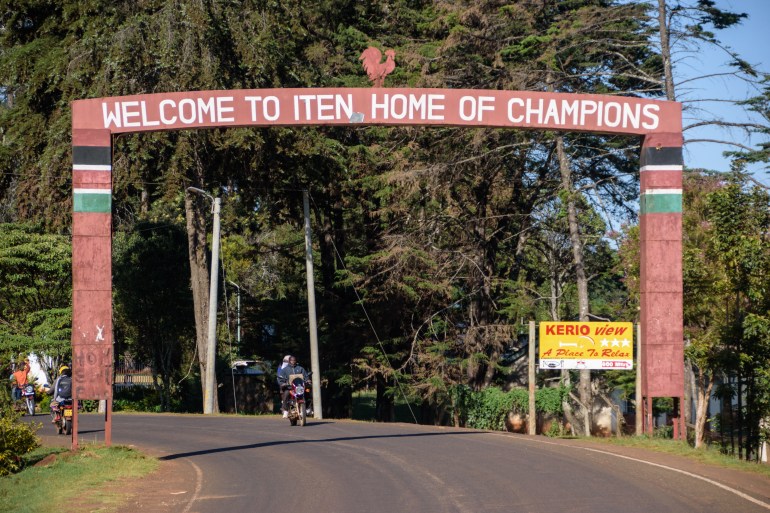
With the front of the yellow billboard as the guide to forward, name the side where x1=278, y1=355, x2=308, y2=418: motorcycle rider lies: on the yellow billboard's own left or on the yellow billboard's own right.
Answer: on the yellow billboard's own right

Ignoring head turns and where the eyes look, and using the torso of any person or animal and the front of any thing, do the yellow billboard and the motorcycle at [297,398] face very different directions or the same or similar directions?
same or similar directions

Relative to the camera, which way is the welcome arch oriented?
toward the camera

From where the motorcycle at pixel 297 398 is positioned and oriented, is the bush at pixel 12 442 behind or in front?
in front

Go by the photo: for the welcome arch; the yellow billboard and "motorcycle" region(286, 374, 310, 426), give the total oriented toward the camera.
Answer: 3

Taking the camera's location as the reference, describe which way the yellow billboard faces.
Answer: facing the viewer

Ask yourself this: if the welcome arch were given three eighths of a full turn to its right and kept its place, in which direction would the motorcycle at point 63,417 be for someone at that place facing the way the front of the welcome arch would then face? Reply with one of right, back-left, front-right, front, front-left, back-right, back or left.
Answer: front

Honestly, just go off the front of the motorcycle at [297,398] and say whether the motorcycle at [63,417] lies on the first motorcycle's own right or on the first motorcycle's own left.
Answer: on the first motorcycle's own right

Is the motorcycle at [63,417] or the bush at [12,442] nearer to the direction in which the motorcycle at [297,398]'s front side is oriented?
the bush

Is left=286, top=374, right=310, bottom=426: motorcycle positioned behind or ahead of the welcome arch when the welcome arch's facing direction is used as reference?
behind

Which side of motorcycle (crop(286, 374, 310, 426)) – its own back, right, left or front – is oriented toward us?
front
